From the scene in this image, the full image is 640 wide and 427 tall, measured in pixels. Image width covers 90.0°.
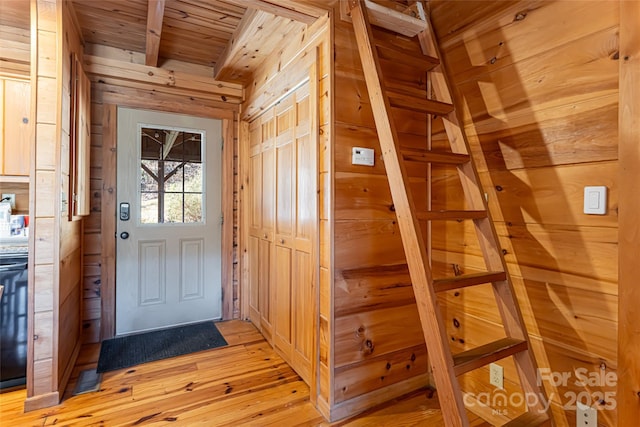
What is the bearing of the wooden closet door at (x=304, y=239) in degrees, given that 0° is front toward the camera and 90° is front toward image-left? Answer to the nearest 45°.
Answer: approximately 45°

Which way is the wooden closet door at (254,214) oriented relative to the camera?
to the viewer's left

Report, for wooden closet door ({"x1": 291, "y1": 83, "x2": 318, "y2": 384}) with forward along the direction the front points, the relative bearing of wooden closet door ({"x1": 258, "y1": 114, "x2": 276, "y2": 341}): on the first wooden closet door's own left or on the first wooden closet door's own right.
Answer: on the first wooden closet door's own right

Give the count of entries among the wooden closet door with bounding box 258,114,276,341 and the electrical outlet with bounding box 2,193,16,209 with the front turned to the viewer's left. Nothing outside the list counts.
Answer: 1

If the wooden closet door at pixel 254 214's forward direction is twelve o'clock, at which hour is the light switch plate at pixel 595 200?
The light switch plate is roughly at 8 o'clock from the wooden closet door.

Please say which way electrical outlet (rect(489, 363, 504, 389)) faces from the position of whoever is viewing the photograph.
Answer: facing the viewer and to the left of the viewer

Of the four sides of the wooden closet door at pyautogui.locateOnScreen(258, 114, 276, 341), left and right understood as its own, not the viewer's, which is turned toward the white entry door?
front

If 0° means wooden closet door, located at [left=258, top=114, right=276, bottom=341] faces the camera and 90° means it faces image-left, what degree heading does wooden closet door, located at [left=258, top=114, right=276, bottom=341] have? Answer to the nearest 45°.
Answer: approximately 90°

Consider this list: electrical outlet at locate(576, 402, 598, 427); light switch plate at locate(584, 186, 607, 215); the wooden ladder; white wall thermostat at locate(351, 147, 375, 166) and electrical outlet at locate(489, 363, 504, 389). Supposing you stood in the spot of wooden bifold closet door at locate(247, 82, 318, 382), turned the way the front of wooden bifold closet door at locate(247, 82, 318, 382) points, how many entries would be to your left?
5

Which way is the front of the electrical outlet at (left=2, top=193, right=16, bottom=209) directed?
toward the camera

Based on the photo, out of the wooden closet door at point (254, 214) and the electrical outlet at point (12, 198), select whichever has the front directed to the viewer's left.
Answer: the wooden closet door
